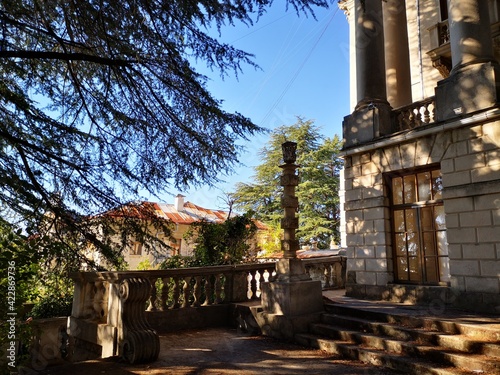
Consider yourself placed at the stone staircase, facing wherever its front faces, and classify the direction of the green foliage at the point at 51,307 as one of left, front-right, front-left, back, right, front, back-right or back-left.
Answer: front-right

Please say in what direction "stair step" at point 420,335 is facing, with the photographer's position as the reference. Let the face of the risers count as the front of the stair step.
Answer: facing the viewer and to the left of the viewer

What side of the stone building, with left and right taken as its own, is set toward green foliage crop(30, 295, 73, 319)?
front

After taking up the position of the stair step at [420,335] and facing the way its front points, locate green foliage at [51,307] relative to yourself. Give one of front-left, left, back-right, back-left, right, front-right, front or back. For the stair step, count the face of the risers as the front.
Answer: front-right

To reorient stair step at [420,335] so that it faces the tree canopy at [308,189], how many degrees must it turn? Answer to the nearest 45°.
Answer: approximately 135° to its right

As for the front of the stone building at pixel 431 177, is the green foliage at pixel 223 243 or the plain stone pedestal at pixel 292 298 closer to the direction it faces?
the plain stone pedestal

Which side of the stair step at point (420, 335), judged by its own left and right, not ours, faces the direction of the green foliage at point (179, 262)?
right

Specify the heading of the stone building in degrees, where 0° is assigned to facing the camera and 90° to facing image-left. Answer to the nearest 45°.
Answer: approximately 45°

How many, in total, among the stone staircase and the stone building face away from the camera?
0
